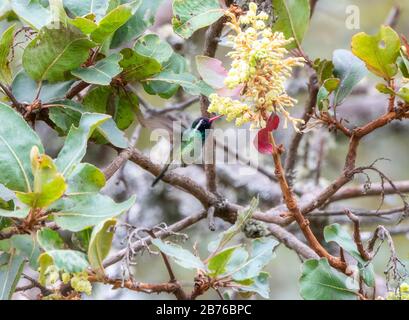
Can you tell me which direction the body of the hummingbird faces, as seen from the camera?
to the viewer's right
